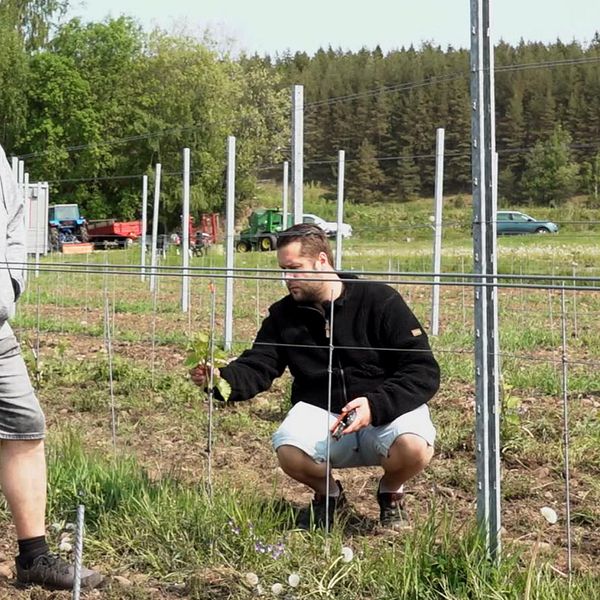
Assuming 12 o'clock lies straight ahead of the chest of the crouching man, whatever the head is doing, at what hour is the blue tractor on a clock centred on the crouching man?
The blue tractor is roughly at 4 o'clock from the crouching man.

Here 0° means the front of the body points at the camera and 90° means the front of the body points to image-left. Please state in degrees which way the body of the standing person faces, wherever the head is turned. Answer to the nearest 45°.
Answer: approximately 270°

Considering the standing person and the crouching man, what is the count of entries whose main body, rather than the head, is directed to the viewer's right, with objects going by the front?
1

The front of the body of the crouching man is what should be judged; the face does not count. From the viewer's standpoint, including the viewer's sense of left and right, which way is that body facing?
facing the viewer and to the left of the viewer

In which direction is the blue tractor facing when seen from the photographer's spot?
facing away from the viewer and to the left of the viewer

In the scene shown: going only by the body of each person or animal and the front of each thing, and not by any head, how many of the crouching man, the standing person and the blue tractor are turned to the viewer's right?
1

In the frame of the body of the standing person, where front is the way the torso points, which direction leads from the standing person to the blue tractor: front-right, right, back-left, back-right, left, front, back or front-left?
left

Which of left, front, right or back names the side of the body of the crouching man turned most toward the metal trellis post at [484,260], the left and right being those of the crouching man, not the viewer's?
left

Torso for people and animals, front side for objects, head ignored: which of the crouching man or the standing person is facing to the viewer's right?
the standing person

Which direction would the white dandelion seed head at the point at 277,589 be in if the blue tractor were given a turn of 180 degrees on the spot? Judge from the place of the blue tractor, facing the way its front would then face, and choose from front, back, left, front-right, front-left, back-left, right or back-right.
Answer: front-right
